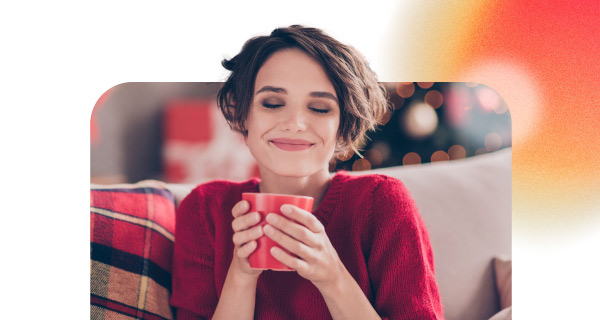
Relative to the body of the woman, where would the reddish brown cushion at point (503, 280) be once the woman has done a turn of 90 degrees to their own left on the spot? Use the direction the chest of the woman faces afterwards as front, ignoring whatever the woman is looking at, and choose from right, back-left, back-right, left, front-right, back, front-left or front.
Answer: front-left

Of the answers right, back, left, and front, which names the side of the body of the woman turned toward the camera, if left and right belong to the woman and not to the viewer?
front
